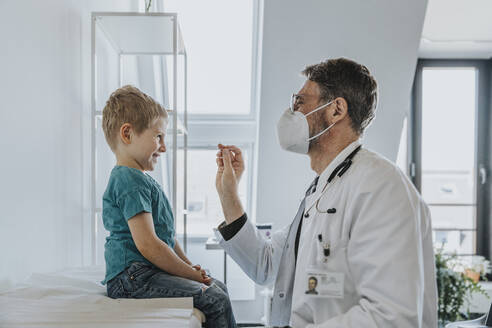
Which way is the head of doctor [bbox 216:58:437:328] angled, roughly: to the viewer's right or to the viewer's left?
to the viewer's left

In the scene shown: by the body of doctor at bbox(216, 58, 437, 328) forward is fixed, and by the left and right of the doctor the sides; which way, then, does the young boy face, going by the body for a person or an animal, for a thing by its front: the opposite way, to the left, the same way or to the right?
the opposite way

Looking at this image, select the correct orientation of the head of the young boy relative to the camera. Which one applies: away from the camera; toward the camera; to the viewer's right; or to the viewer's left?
to the viewer's right

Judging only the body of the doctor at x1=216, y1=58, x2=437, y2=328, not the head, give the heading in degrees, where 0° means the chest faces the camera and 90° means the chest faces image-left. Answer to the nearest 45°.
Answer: approximately 90°

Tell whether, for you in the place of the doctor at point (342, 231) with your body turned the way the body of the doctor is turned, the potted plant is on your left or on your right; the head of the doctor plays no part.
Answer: on your right

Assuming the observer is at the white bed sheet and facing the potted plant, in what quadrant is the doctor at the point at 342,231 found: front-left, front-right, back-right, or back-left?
front-right

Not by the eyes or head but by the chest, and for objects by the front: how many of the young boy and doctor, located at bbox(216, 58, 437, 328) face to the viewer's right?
1

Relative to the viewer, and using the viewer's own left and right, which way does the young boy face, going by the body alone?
facing to the right of the viewer
